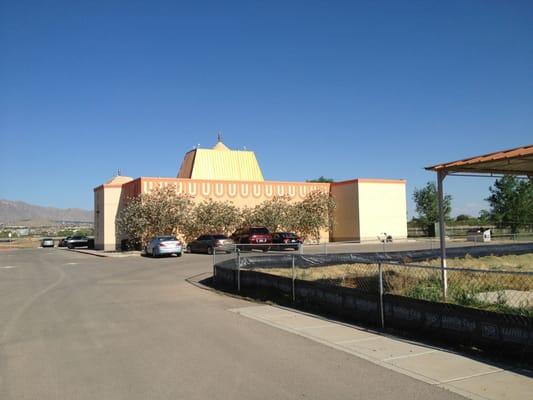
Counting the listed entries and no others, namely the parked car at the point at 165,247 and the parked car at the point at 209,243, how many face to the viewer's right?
0

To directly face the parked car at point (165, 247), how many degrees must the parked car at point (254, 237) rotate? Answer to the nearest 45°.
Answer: approximately 90° to its left

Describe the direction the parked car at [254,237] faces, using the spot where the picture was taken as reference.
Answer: facing away from the viewer and to the left of the viewer

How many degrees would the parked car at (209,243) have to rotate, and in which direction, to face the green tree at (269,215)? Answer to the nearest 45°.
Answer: approximately 90° to its right

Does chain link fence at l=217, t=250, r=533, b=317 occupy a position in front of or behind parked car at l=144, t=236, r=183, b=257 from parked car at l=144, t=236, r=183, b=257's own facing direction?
behind

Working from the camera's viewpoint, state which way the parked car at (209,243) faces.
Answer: facing away from the viewer and to the left of the viewer

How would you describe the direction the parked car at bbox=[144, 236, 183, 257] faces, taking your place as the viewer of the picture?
facing away from the viewer and to the left of the viewer
